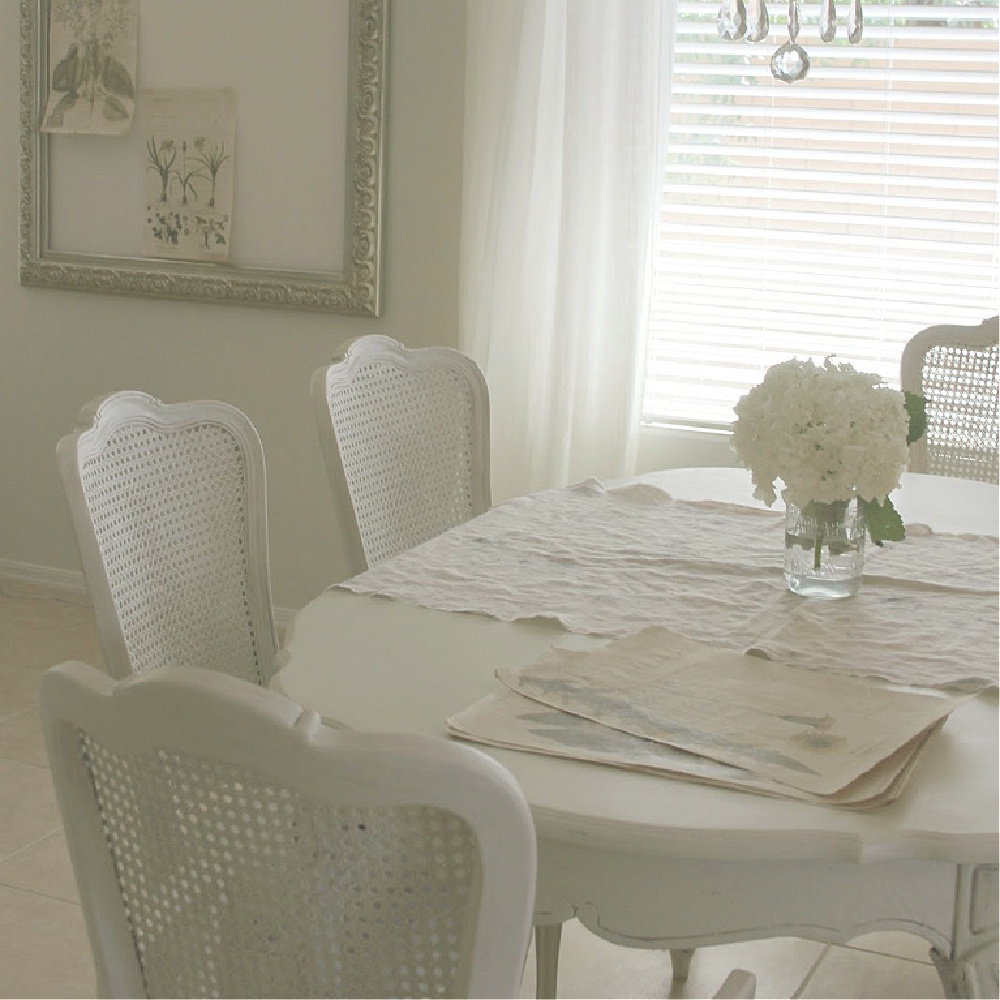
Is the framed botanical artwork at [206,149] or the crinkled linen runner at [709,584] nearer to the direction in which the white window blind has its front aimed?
the crinkled linen runner

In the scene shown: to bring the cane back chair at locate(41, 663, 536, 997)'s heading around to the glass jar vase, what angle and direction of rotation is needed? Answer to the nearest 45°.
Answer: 0° — it already faces it

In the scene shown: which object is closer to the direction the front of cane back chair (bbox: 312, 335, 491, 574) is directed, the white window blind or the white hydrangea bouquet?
the white hydrangea bouquet

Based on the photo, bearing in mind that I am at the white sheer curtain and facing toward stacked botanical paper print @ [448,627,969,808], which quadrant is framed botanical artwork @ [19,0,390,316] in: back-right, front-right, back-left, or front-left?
back-right

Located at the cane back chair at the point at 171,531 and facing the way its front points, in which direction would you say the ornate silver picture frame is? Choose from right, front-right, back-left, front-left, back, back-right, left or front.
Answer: back-left

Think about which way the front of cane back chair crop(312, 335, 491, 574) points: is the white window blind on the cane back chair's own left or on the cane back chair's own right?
on the cane back chair's own left

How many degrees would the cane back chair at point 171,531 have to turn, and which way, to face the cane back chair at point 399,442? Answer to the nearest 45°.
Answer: approximately 90° to its left

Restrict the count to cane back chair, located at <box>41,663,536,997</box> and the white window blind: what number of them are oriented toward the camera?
1

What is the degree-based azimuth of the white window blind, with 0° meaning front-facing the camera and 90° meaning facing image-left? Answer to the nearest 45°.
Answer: approximately 0°

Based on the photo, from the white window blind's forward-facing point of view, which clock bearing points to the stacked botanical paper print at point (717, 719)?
The stacked botanical paper print is roughly at 12 o'clock from the white window blind.
